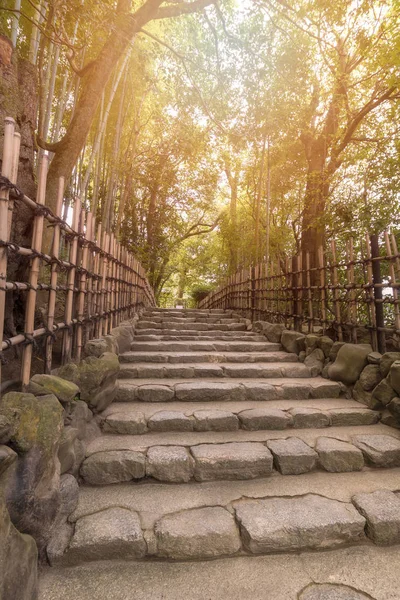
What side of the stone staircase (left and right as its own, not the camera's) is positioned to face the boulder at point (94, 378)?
right

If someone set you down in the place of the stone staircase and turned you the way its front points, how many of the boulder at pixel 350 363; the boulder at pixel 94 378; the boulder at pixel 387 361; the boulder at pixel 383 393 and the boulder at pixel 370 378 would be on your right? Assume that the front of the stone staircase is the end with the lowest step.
1

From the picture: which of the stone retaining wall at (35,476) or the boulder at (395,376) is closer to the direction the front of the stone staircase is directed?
the stone retaining wall

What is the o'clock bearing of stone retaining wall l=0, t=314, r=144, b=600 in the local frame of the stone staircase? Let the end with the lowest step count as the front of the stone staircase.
The stone retaining wall is roughly at 2 o'clock from the stone staircase.

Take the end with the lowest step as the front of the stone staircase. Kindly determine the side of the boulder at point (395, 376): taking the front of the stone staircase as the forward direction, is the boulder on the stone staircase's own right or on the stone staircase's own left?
on the stone staircase's own left

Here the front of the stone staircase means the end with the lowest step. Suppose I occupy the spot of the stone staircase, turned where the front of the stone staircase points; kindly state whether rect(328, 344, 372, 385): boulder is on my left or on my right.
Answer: on my left

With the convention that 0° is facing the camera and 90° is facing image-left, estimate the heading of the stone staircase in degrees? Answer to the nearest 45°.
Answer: approximately 0°

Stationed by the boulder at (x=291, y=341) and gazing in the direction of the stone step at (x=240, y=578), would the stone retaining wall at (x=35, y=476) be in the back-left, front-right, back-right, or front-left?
front-right

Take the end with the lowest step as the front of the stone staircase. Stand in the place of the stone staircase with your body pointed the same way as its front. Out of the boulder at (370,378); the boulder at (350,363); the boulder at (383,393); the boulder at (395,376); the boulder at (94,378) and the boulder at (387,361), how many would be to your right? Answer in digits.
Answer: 1

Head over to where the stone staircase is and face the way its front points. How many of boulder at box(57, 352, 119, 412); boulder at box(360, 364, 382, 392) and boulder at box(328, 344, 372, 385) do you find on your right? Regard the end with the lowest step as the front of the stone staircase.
1

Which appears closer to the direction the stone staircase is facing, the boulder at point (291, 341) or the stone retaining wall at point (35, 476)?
the stone retaining wall
